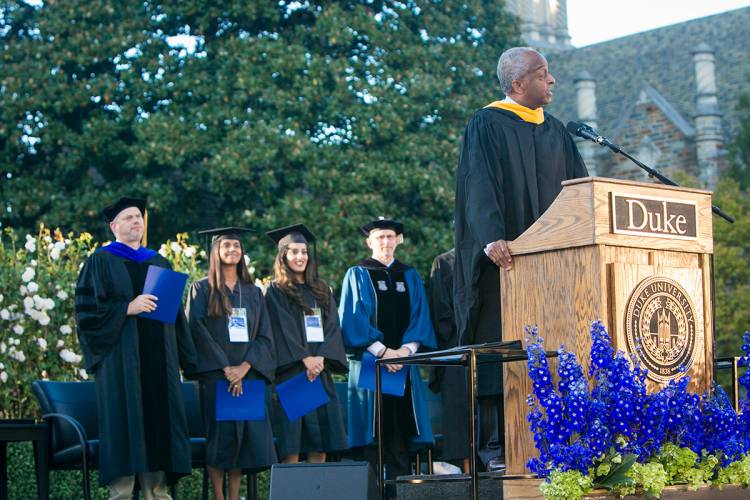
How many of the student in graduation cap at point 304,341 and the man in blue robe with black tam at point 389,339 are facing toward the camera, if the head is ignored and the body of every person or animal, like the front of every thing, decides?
2

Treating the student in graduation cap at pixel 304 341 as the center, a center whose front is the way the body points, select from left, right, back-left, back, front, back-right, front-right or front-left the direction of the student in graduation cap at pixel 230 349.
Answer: front-right

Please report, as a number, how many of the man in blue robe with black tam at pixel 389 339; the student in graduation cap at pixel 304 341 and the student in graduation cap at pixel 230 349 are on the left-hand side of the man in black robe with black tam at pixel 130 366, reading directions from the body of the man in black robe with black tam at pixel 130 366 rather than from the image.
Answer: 3

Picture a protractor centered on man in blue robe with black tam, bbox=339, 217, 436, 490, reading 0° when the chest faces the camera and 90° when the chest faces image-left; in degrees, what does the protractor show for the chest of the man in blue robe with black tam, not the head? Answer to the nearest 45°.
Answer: approximately 0°

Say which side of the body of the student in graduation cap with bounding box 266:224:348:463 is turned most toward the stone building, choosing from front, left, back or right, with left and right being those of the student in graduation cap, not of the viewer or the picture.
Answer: back

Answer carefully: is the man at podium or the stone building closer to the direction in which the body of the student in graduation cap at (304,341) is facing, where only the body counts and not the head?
the man at podium

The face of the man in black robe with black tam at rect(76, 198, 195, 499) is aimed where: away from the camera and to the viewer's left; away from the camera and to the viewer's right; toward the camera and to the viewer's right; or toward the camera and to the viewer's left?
toward the camera and to the viewer's right

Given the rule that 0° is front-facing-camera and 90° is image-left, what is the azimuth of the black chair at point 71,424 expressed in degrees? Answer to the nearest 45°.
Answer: approximately 315°
